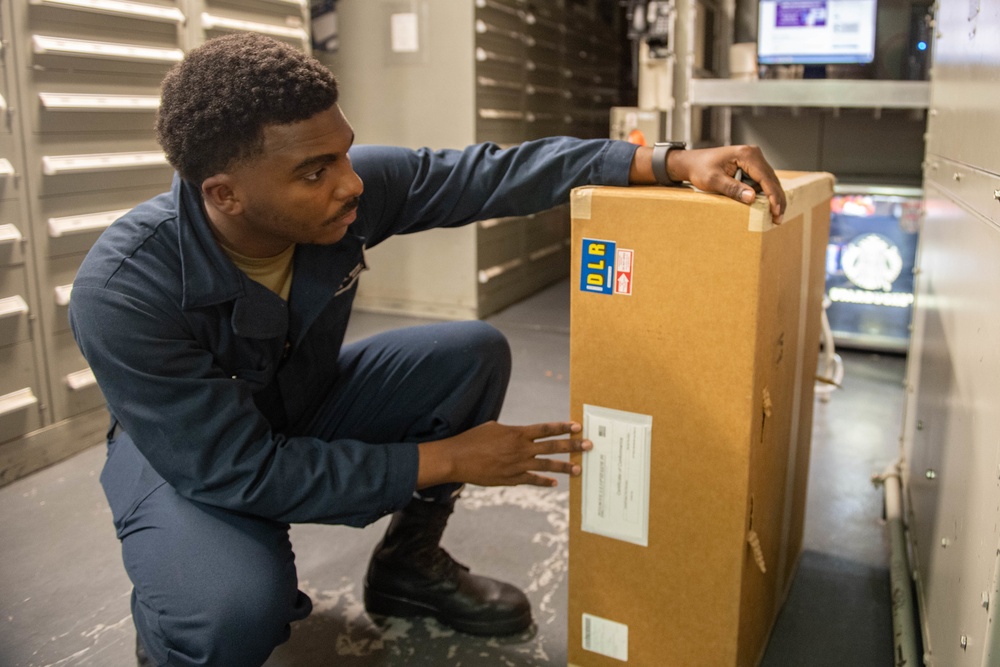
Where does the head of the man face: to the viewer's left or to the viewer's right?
to the viewer's right

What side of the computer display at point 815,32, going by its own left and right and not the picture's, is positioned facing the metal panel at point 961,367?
front

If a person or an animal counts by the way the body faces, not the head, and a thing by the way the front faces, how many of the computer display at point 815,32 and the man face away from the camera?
0

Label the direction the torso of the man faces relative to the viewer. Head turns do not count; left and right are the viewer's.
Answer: facing the viewer and to the right of the viewer

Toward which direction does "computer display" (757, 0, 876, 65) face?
toward the camera

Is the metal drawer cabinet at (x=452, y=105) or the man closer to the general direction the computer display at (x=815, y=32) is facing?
the man

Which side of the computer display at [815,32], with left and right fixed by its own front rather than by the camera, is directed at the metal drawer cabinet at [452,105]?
right

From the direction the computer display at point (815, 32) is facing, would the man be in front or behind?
in front

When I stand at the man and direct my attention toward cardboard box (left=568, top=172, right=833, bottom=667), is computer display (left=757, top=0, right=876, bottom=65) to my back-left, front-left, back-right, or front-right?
front-left

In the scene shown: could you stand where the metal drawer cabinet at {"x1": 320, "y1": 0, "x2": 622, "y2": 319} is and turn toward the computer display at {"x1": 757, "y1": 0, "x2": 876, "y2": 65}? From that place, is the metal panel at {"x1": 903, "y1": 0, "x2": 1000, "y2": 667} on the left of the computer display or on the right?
right

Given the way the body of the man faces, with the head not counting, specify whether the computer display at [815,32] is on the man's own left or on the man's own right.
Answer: on the man's own left

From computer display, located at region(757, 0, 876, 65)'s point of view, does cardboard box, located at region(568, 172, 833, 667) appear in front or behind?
in front

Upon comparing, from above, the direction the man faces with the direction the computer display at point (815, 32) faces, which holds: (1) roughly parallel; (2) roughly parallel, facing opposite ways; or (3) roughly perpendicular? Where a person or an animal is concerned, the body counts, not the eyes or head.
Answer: roughly perpendicular

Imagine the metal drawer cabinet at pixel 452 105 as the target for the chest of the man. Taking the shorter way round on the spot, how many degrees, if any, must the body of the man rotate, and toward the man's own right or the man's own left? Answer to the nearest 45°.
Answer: approximately 135° to the man's own left

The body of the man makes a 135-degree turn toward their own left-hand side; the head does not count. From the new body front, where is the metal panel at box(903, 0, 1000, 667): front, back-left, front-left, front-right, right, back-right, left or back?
right
